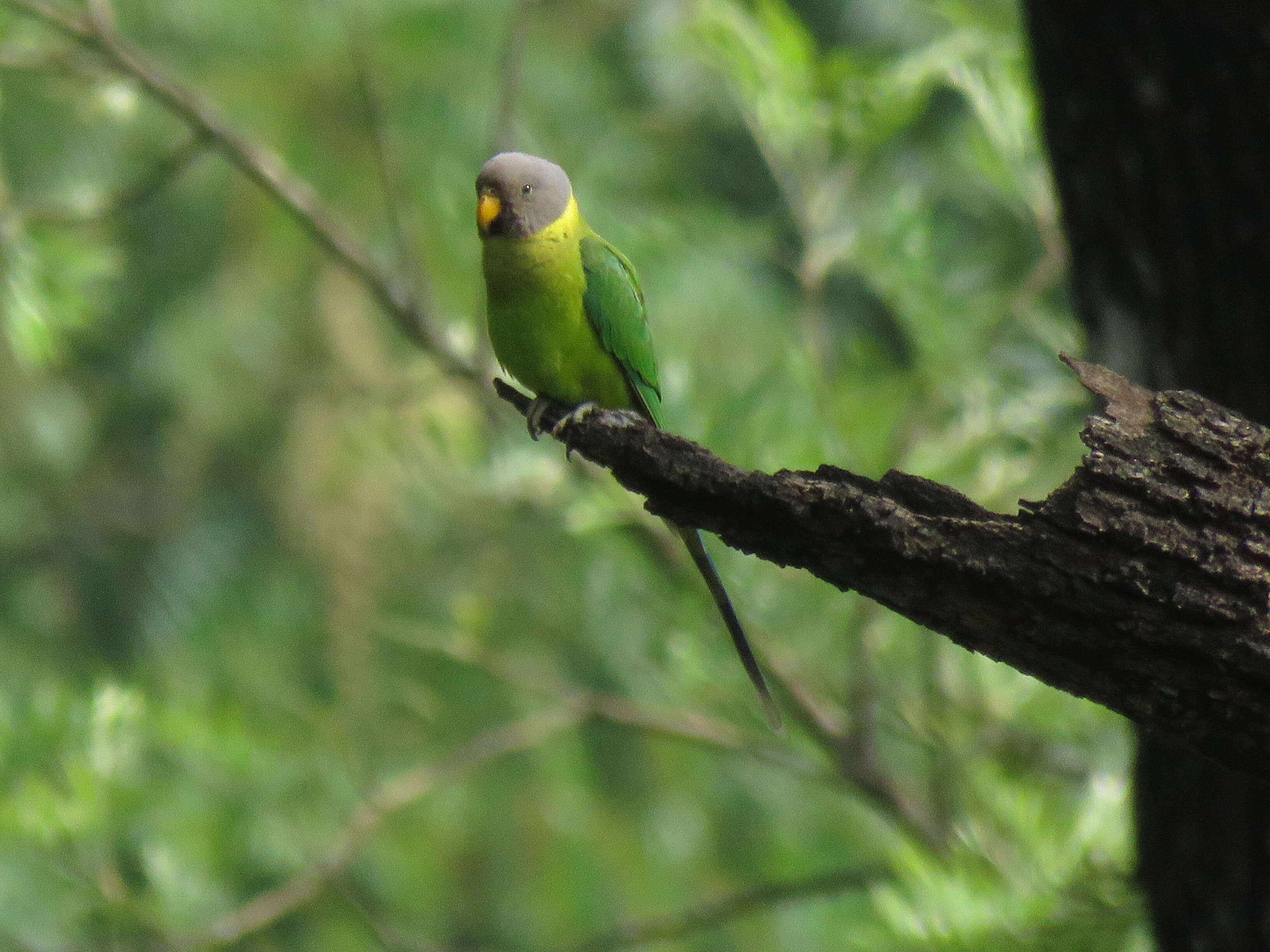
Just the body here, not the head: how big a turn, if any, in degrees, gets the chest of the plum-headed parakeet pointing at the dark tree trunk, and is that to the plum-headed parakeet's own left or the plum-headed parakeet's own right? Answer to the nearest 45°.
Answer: approximately 90° to the plum-headed parakeet's own left

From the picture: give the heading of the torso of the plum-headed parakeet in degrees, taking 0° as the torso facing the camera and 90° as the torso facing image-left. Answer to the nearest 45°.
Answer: approximately 45°

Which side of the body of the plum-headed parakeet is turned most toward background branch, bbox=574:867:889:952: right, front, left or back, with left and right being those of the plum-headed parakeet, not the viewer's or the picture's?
back

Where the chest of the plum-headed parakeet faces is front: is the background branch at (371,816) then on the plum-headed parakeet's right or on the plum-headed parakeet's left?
on the plum-headed parakeet's right

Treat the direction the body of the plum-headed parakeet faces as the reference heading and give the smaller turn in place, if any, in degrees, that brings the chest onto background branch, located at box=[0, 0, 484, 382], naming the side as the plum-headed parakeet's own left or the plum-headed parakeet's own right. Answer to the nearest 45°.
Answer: approximately 90° to the plum-headed parakeet's own right
